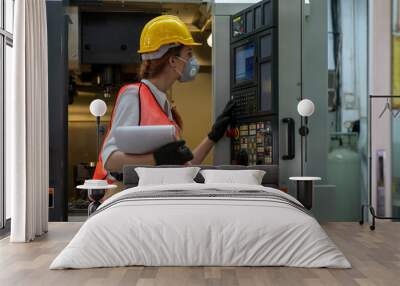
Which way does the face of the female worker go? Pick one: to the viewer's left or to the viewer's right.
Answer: to the viewer's right

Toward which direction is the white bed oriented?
toward the camera
